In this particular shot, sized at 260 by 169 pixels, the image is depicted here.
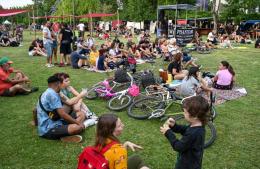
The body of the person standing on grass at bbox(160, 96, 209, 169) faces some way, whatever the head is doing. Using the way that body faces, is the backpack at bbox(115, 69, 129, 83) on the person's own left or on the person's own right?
on the person's own right

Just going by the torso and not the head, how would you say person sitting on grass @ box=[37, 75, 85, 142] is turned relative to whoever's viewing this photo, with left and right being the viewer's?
facing away from the viewer and to the right of the viewer

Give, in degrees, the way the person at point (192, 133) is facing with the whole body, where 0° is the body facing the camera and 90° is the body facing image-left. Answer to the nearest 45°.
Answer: approximately 90°

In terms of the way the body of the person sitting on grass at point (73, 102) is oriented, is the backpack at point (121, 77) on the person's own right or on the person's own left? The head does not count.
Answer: on the person's own left

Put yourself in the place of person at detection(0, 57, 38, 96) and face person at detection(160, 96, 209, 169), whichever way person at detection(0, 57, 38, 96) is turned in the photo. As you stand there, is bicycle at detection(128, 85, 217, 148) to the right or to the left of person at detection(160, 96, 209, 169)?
left

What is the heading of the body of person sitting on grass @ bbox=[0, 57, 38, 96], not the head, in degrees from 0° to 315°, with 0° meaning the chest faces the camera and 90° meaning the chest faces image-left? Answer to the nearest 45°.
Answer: approximately 270°
